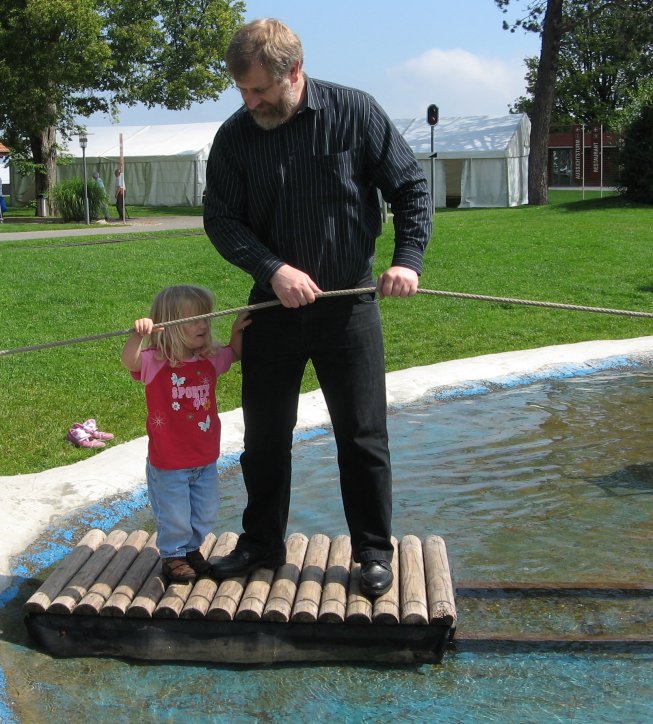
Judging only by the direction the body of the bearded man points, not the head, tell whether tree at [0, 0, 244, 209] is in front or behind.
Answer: behind

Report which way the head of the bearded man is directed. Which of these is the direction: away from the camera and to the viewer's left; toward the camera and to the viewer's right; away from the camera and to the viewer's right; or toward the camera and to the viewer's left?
toward the camera and to the viewer's left

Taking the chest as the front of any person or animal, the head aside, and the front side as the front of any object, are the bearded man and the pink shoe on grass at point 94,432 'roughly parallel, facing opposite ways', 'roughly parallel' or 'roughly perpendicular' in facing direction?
roughly perpendicular

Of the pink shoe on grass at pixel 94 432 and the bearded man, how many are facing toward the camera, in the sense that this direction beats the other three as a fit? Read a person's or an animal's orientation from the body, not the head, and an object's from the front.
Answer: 1

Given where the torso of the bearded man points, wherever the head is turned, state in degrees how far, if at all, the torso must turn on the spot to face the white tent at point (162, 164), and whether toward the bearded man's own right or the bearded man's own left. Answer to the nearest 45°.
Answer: approximately 180°

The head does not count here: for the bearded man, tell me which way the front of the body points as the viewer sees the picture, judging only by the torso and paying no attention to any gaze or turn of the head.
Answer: toward the camera

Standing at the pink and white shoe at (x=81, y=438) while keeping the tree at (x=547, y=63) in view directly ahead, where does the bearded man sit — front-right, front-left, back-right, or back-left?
back-right

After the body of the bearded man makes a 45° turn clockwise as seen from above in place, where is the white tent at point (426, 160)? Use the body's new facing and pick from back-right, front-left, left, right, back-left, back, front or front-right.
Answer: back-right
